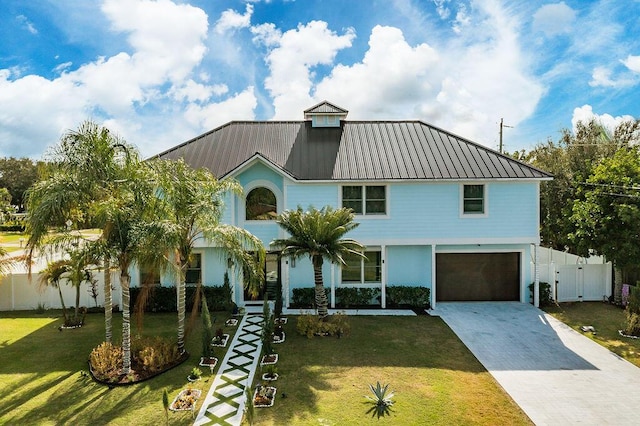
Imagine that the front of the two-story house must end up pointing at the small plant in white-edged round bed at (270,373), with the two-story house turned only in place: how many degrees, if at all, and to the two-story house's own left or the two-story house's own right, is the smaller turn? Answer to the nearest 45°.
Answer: approximately 45° to the two-story house's own right

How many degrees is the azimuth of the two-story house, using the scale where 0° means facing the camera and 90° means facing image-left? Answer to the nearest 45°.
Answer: approximately 0°

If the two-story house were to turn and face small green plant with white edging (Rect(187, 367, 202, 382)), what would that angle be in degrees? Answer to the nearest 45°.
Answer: approximately 45° to its right

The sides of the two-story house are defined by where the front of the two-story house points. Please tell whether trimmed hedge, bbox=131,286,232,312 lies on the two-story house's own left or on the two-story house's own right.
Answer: on the two-story house's own right

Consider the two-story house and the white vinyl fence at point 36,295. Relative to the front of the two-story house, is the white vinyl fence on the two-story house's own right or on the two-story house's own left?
on the two-story house's own right

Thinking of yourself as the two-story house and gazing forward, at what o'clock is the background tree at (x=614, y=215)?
The background tree is roughly at 9 o'clock from the two-story house.

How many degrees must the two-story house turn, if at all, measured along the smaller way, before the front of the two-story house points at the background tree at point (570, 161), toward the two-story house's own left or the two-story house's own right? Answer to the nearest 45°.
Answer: approximately 135° to the two-story house's own left

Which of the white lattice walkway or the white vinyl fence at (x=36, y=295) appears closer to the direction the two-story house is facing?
the white lattice walkway

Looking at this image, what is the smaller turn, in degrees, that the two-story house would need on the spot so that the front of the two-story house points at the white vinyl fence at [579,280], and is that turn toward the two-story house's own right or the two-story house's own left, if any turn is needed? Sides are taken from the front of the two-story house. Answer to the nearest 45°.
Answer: approximately 90° to the two-story house's own left

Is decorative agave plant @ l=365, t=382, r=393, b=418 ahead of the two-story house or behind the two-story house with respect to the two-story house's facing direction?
ahead

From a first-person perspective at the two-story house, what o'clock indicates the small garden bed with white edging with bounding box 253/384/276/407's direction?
The small garden bed with white edging is roughly at 1 o'clock from the two-story house.
